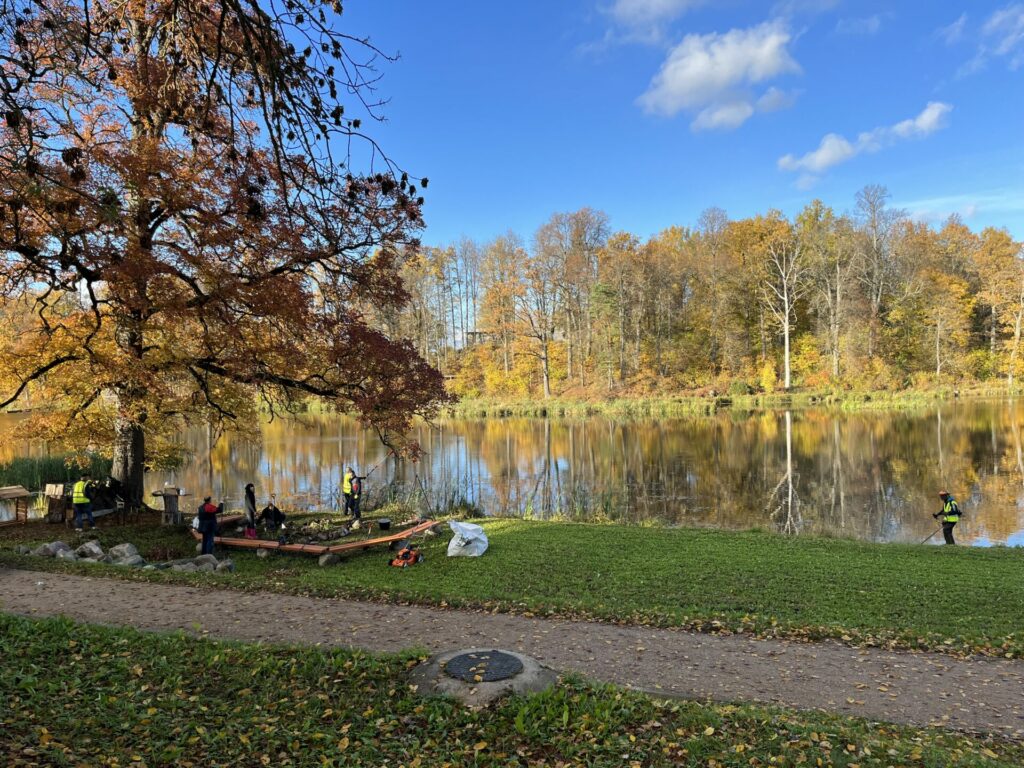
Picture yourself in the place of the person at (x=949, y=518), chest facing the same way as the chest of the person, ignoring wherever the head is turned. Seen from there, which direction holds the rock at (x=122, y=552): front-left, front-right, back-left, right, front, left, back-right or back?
front-left

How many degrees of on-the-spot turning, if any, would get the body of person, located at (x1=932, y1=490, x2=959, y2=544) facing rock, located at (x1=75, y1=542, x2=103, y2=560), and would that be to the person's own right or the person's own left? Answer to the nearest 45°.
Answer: approximately 45° to the person's own left

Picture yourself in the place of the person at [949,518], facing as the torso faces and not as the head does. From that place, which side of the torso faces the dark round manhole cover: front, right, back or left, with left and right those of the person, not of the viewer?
left

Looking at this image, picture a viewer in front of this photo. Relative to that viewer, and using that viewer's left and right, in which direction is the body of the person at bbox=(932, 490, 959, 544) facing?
facing to the left of the viewer

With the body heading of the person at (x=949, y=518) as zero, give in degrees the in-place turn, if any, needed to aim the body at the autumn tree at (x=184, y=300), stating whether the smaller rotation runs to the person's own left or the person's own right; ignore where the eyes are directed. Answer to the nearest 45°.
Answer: approximately 45° to the person's own left

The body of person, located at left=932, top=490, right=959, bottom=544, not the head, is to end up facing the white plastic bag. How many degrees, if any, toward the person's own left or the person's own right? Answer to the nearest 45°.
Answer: approximately 45° to the person's own left

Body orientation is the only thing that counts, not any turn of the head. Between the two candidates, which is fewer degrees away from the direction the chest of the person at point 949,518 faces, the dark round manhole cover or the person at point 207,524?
the person

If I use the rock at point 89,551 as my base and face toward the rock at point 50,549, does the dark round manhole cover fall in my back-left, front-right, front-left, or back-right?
back-left

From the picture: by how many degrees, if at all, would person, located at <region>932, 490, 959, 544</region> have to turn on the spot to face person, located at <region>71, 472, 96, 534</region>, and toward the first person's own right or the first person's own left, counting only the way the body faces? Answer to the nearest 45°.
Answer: approximately 45° to the first person's own left

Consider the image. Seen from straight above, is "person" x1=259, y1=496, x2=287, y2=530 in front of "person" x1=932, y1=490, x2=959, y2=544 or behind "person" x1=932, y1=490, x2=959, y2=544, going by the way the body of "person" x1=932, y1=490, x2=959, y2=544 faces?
in front

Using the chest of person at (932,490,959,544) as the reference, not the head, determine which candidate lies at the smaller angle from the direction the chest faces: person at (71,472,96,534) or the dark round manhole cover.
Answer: the person

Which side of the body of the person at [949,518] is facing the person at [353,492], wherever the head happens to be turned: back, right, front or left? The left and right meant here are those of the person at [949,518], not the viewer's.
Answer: front

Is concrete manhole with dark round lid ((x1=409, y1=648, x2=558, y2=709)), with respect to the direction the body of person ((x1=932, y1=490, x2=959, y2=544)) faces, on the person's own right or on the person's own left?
on the person's own left

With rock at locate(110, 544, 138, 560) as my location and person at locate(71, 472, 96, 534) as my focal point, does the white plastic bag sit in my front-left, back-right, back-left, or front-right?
back-right
